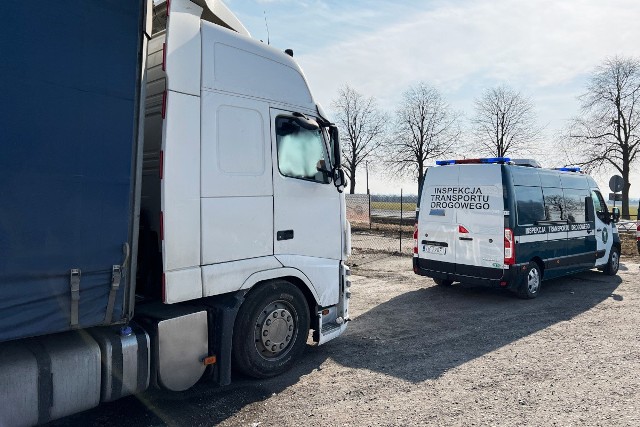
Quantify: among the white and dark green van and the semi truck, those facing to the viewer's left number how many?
0

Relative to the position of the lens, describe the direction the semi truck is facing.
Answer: facing away from the viewer and to the right of the viewer

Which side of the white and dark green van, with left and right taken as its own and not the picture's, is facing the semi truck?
back

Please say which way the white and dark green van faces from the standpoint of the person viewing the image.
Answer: facing away from the viewer and to the right of the viewer

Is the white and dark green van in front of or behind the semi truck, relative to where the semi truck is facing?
in front
